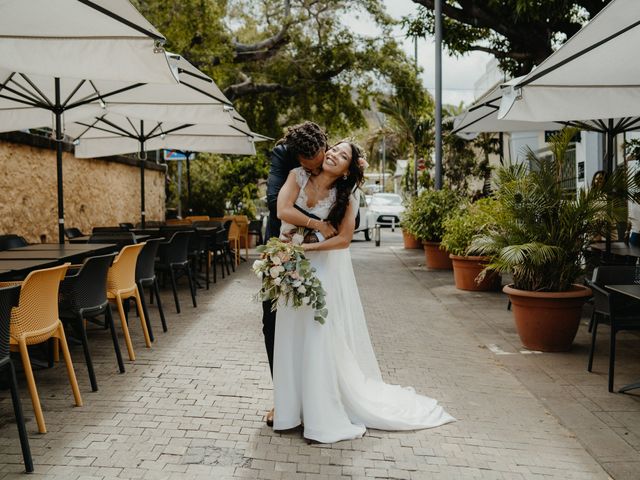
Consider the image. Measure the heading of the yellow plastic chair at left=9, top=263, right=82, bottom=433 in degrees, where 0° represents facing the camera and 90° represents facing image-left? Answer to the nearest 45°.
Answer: approximately 135°

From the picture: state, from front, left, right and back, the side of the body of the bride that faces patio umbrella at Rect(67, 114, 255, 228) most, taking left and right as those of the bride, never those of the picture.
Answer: right

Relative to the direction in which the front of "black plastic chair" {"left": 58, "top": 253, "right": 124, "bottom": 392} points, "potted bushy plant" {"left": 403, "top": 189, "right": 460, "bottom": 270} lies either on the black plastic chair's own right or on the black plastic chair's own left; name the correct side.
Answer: on the black plastic chair's own right

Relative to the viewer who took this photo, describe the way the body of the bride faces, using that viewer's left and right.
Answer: facing the viewer and to the left of the viewer

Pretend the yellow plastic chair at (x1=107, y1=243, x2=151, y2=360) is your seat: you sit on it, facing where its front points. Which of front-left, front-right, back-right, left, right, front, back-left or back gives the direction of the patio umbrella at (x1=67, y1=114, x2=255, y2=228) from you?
front-right

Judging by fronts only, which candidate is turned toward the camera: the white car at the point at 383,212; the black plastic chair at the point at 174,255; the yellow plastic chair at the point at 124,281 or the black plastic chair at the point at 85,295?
the white car

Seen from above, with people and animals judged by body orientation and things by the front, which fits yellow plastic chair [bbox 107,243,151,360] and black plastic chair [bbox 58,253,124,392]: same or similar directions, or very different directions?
same or similar directions

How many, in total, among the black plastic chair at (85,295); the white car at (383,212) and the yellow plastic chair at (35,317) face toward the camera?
1

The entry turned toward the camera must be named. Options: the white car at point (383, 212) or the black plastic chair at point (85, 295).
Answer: the white car

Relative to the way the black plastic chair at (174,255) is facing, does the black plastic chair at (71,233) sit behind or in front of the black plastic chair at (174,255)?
in front

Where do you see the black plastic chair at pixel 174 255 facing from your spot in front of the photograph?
facing away from the viewer and to the left of the viewer

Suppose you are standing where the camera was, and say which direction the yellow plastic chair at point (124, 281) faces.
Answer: facing away from the viewer and to the left of the viewer

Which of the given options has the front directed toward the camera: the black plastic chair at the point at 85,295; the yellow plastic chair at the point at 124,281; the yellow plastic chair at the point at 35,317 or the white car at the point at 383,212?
the white car

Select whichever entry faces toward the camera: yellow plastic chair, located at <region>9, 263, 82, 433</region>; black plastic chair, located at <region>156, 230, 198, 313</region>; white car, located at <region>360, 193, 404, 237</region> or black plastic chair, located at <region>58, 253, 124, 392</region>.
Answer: the white car

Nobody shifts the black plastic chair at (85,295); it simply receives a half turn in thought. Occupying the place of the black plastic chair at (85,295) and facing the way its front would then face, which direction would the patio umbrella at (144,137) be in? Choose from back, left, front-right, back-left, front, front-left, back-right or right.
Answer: back-left

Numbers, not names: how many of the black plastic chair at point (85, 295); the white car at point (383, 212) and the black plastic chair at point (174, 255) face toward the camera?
1

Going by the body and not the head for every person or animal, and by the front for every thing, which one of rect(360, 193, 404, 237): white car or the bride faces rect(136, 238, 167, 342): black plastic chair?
the white car

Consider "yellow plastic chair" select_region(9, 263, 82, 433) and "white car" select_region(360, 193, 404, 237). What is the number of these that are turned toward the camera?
1
